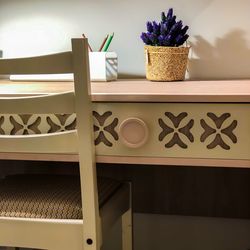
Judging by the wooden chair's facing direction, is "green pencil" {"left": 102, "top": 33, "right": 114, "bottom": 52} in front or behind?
in front

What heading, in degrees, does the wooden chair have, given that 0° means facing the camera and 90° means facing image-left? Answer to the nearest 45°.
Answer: approximately 180°

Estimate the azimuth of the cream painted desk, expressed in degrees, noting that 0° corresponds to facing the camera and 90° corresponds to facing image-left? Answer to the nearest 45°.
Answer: approximately 0°

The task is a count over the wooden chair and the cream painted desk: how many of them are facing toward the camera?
1

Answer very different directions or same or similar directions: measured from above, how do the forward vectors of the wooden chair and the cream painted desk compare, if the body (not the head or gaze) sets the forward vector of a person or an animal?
very different directions

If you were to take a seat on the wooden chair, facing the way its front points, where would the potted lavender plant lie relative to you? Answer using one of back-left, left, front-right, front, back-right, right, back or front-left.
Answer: front-right
